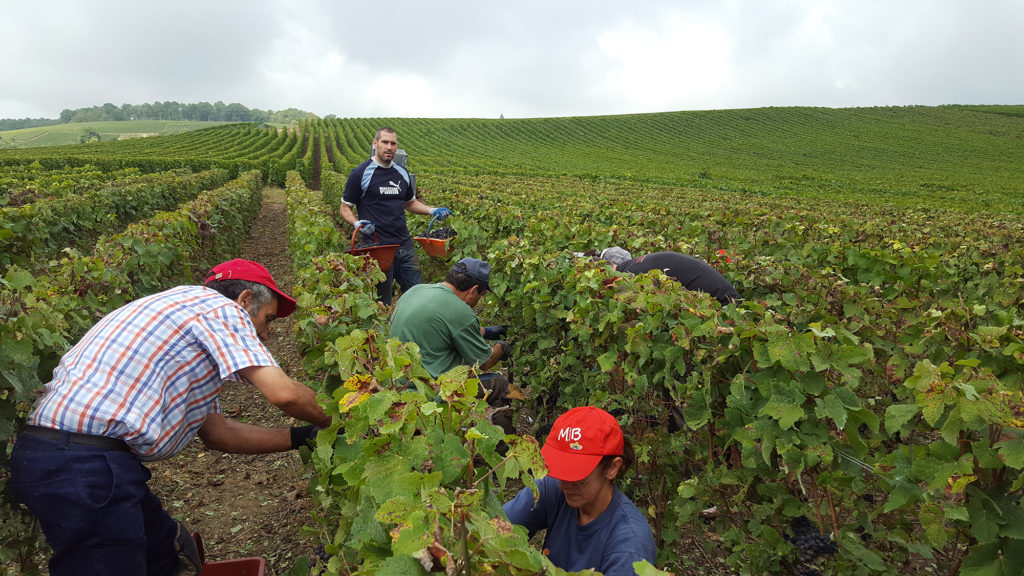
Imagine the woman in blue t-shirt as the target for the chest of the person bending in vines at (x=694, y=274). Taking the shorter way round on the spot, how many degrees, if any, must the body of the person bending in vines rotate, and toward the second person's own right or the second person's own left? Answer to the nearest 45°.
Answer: approximately 90° to the second person's own left

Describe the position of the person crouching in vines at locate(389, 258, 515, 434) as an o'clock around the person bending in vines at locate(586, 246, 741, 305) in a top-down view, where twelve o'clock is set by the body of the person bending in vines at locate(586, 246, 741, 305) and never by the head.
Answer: the person crouching in vines at locate(389, 258, 515, 434) is roughly at 11 o'clock from the person bending in vines at locate(586, 246, 741, 305).

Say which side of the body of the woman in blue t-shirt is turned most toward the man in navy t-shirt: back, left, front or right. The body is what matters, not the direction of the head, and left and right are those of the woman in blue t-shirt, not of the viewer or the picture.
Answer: right

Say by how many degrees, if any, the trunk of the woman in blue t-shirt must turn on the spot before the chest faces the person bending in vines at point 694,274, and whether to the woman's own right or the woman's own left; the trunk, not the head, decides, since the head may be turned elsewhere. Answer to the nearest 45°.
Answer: approximately 135° to the woman's own right

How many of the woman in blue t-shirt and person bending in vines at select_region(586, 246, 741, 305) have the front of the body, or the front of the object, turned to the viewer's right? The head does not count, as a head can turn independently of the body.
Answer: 0

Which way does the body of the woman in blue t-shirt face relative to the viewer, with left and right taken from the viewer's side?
facing the viewer and to the left of the viewer

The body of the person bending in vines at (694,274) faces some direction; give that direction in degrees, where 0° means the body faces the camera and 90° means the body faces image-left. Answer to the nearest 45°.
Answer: approximately 90°
